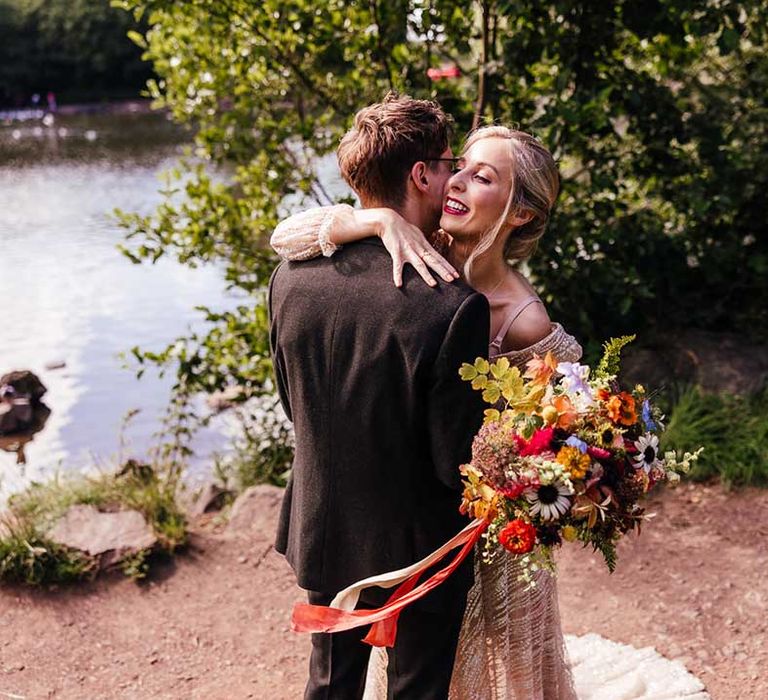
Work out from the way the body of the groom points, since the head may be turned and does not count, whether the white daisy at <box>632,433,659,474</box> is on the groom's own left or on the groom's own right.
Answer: on the groom's own right

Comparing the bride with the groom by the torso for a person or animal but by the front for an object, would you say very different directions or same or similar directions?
very different directions

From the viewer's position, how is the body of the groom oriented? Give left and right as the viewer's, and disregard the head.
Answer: facing away from the viewer and to the right of the viewer

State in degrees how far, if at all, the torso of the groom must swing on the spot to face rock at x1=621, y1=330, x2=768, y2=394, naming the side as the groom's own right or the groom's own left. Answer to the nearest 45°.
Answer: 0° — they already face it

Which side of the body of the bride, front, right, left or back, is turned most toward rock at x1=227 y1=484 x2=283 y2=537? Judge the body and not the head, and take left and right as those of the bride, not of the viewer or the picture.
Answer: right

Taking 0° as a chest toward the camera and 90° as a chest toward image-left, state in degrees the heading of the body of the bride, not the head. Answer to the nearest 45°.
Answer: approximately 45°

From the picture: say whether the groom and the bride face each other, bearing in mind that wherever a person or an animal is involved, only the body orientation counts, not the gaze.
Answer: yes

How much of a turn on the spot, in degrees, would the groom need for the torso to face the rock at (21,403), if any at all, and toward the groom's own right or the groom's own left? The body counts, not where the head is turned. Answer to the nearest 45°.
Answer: approximately 90° to the groom's own left

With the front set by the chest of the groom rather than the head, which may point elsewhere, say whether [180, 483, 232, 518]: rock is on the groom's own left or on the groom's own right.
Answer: on the groom's own left

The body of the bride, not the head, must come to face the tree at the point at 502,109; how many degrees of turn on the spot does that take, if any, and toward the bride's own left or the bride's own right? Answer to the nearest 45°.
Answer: approximately 135° to the bride's own right

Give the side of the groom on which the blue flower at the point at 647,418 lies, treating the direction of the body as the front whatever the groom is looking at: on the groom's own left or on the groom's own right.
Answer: on the groom's own right

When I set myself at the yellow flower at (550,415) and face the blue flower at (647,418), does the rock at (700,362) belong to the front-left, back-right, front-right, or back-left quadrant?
front-left
